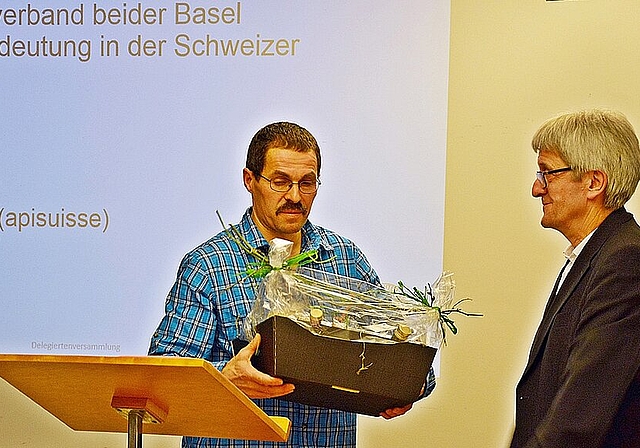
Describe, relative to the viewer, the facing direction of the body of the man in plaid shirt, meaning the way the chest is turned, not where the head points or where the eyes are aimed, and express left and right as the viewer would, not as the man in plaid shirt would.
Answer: facing the viewer and to the right of the viewer

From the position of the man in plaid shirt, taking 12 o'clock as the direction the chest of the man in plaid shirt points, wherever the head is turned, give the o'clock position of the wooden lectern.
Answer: The wooden lectern is roughly at 2 o'clock from the man in plaid shirt.
